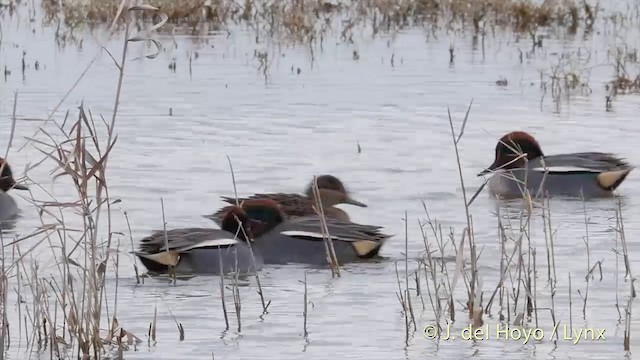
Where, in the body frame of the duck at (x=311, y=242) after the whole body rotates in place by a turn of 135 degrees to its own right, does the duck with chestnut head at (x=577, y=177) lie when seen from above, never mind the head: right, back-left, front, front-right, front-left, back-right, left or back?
front

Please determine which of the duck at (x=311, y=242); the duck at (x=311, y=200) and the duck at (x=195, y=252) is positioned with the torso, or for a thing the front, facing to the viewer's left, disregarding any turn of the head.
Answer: the duck at (x=311, y=242)

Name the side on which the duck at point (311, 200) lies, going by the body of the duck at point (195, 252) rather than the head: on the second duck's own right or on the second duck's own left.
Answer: on the second duck's own left

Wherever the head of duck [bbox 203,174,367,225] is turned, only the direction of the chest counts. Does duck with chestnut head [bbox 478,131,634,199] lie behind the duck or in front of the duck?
in front

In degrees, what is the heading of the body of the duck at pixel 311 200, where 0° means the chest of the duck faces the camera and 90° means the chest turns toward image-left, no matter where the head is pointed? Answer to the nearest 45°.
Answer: approximately 270°

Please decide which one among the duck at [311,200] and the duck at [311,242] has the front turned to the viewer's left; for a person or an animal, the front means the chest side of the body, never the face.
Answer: the duck at [311,242]

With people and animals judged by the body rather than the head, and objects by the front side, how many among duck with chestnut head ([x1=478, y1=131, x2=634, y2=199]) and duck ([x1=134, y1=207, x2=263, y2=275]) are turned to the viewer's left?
1

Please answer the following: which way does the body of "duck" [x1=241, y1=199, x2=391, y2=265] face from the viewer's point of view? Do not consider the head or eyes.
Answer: to the viewer's left

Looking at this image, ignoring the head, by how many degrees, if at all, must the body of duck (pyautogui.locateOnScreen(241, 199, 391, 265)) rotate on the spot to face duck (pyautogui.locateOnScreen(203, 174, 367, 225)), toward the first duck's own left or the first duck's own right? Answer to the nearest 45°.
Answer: approximately 90° to the first duck's own right

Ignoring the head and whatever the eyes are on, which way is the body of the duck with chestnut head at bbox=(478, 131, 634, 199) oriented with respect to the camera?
to the viewer's left

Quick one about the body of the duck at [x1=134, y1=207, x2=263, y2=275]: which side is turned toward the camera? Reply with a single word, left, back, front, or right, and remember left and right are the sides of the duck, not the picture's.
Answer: right

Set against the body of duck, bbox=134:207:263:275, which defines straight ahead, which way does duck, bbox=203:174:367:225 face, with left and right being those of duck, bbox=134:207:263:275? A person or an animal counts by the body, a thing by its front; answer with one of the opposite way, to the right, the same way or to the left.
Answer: the same way

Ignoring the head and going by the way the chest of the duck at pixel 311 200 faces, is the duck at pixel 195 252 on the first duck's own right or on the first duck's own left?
on the first duck's own right

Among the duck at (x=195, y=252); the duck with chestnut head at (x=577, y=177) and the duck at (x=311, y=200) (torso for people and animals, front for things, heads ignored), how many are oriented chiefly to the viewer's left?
1

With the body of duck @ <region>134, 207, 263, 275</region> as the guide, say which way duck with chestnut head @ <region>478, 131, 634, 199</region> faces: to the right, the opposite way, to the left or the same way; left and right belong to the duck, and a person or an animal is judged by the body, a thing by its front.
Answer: the opposite way
